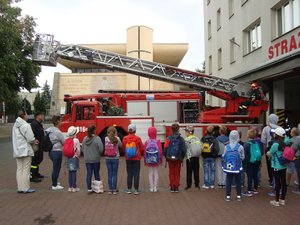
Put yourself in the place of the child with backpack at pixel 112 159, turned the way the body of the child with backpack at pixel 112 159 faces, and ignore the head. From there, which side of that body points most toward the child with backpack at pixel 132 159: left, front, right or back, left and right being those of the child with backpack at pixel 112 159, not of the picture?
right

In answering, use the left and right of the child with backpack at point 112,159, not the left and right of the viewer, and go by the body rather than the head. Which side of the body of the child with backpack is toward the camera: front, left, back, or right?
back

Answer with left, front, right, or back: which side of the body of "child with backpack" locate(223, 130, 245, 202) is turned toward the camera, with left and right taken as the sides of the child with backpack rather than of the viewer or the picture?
back

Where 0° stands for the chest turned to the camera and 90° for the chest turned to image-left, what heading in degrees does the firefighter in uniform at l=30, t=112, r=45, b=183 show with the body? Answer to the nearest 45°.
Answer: approximately 270°

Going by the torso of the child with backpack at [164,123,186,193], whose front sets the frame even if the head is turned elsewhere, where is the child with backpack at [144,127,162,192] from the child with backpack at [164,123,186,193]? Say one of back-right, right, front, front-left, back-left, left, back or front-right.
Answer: left

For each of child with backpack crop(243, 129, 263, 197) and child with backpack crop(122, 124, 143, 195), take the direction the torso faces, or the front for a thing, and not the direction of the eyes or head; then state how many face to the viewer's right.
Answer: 0

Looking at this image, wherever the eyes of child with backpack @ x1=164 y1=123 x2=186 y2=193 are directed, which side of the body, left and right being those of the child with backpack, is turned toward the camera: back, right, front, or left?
back

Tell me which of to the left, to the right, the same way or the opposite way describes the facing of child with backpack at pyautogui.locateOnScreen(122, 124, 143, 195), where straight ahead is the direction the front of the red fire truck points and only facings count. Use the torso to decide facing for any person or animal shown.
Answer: to the right

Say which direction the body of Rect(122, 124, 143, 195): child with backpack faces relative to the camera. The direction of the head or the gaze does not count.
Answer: away from the camera

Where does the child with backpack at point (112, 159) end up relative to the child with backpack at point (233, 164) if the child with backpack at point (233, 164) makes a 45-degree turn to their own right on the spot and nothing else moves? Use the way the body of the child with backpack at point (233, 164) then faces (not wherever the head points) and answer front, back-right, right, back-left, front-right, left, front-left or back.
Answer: back-left

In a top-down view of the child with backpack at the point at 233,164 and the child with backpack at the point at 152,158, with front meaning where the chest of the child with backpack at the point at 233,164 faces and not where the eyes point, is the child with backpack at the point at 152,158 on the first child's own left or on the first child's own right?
on the first child's own left
